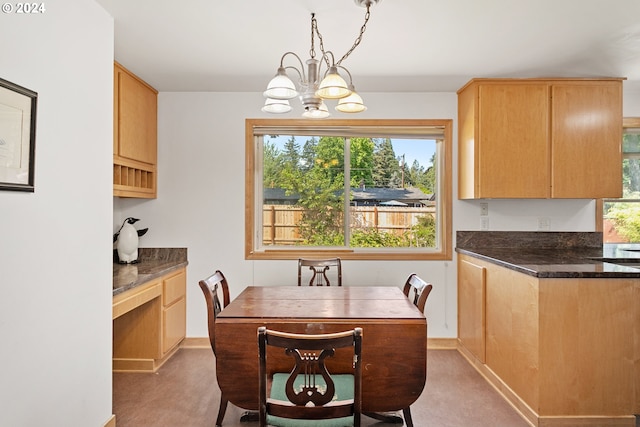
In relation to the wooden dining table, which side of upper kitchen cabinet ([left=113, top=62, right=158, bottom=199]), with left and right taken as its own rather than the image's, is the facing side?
front

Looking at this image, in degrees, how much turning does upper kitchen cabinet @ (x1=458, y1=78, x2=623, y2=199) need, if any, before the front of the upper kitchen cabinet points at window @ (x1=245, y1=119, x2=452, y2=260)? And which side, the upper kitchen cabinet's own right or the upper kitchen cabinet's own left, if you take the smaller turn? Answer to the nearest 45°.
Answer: approximately 90° to the upper kitchen cabinet's own right

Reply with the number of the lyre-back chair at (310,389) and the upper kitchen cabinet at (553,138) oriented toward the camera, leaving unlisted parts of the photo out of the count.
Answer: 1

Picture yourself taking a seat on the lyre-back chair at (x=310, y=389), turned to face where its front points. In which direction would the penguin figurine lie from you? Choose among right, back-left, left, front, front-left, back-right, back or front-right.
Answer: front-left

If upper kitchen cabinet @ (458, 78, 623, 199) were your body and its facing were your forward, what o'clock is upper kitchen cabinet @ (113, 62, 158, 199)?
upper kitchen cabinet @ (113, 62, 158, 199) is roughly at 2 o'clock from upper kitchen cabinet @ (458, 78, 623, 199).

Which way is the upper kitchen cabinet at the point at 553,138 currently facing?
toward the camera

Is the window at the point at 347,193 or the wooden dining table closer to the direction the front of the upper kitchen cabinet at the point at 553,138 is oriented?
the wooden dining table

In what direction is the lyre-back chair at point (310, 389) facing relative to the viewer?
away from the camera

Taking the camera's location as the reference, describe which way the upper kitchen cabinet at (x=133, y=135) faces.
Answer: facing the viewer and to the right of the viewer

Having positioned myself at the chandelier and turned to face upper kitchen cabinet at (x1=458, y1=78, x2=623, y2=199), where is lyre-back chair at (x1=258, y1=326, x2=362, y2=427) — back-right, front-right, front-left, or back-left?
back-right

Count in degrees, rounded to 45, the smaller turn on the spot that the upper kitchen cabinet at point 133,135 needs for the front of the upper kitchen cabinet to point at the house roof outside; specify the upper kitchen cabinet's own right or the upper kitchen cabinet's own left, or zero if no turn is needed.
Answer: approximately 45° to the upper kitchen cabinet's own left

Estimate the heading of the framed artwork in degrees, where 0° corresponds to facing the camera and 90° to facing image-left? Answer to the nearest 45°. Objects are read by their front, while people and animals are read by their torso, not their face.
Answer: approximately 315°

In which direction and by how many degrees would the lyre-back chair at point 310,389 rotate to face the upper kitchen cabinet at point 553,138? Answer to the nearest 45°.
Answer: approximately 45° to its right

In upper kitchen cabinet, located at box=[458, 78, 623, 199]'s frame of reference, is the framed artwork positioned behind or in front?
in front

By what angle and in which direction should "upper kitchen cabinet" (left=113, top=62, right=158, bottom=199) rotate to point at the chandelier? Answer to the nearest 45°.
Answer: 0° — it already faces it
